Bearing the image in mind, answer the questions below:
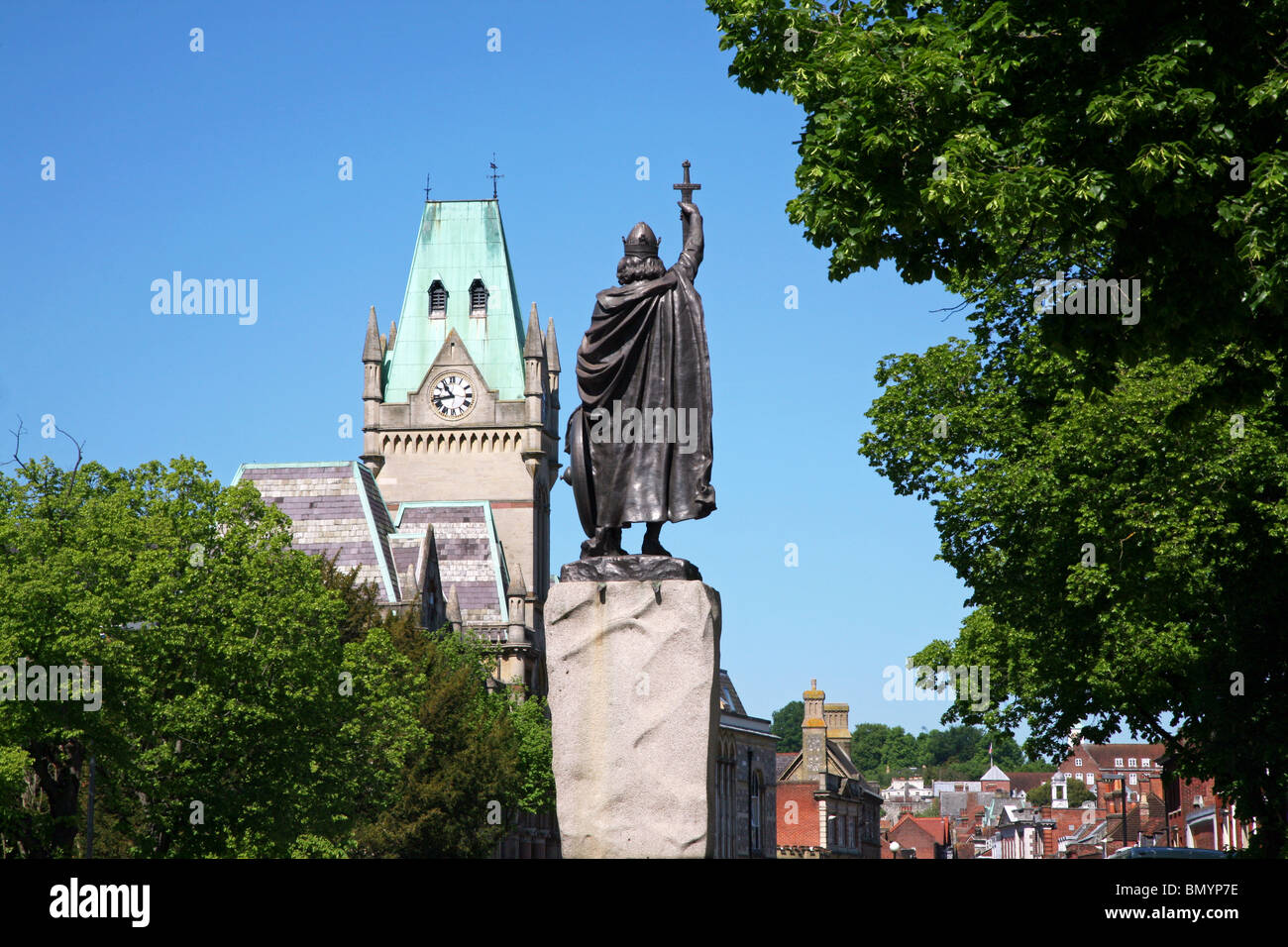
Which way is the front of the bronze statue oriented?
away from the camera

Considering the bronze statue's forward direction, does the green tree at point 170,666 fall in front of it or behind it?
in front
